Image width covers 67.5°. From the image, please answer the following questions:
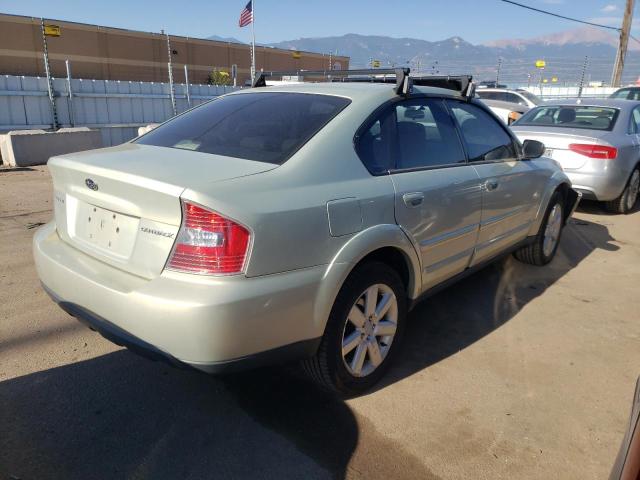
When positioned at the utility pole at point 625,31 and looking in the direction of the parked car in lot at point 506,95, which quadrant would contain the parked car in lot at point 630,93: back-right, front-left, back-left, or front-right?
front-left

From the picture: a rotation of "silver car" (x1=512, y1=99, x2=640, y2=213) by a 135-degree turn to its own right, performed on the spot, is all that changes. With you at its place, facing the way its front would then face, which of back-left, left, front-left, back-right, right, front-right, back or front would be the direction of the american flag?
back-right

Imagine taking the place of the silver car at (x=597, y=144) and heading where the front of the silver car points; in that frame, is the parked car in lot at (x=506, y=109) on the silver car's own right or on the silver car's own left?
on the silver car's own left

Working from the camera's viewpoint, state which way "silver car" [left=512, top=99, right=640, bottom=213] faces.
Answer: facing away from the viewer and to the right of the viewer

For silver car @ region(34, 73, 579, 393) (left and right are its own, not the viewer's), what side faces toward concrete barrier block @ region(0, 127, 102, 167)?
left

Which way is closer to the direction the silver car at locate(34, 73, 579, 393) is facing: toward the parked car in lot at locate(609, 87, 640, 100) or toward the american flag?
the parked car in lot

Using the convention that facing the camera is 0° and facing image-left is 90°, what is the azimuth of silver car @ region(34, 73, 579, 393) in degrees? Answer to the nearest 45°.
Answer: approximately 225°

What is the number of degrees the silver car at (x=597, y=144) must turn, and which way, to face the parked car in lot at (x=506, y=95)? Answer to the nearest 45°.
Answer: approximately 45° to its left

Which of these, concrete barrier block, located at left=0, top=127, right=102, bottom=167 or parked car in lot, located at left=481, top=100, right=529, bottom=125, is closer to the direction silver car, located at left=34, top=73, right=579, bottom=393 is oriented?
the parked car in lot

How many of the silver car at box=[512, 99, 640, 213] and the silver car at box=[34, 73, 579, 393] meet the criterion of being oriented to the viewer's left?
0

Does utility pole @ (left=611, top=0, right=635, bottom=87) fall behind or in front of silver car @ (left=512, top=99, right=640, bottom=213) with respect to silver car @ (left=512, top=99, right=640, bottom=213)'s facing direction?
in front

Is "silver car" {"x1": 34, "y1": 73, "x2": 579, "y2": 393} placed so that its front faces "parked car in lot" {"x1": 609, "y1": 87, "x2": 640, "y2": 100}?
yes

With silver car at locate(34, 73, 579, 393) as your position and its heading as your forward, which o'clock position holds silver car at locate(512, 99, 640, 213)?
silver car at locate(512, 99, 640, 213) is roughly at 12 o'clock from silver car at locate(34, 73, 579, 393).
